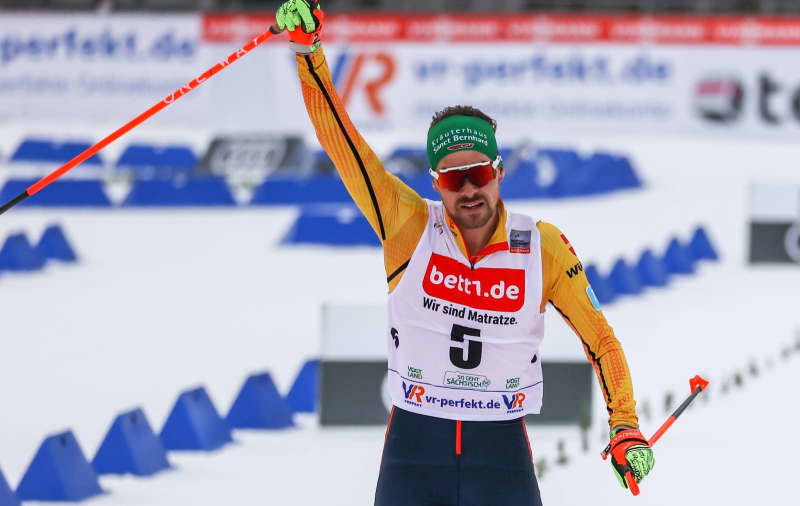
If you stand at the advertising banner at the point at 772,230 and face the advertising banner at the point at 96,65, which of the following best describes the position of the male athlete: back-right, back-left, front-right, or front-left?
back-left

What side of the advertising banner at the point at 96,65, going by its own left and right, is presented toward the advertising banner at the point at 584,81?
left

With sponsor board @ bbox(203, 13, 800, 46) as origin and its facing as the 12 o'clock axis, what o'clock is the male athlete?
The male athlete is roughly at 12 o'clock from the sponsor board.

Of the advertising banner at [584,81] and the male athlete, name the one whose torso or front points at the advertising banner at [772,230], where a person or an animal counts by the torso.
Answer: the advertising banner at [584,81]

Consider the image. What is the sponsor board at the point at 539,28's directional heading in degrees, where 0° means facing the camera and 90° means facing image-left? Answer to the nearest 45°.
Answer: approximately 0°

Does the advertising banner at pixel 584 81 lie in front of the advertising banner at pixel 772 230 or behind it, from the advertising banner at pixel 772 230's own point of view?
behind

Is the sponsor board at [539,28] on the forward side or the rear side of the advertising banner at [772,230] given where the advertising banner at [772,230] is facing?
on the rear side

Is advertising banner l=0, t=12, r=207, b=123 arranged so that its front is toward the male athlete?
yes

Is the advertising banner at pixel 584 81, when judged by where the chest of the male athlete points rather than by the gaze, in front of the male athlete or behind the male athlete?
behind

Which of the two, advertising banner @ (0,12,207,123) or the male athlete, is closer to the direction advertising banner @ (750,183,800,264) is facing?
the male athlete

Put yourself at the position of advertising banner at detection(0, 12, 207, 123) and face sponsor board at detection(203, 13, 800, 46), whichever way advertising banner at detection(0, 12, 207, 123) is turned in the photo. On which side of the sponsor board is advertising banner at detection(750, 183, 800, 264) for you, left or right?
right

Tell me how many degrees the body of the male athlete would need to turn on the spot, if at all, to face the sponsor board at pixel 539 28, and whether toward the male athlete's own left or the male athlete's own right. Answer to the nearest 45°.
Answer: approximately 180°

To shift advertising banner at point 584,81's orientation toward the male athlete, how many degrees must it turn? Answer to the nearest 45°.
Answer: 0° — it already faces them

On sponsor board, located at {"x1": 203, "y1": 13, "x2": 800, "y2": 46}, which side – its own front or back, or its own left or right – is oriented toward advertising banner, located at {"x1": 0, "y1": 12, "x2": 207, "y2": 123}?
right

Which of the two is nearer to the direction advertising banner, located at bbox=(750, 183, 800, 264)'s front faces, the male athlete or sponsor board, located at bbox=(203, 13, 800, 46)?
the male athlete
